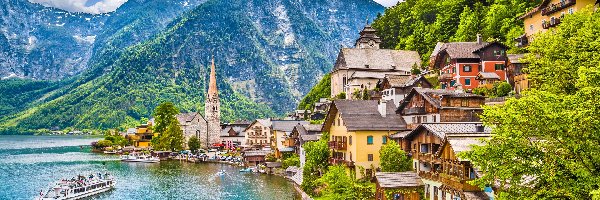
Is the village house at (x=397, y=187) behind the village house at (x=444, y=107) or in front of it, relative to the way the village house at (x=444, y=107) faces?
in front

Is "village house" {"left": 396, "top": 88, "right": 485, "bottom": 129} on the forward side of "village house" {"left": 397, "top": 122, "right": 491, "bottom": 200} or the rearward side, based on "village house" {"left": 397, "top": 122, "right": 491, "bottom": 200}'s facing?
on the rearward side

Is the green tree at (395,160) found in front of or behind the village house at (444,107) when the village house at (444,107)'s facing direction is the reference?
in front

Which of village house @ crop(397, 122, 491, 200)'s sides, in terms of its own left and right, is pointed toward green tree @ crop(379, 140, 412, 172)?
right

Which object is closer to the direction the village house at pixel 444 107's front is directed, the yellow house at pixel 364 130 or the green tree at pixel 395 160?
the green tree

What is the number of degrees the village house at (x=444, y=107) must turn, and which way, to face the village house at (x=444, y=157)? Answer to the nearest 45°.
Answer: approximately 45° to its left

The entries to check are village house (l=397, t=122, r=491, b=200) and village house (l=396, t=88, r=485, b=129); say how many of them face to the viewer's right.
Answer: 0

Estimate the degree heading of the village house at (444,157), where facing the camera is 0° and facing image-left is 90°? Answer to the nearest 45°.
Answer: approximately 45°
